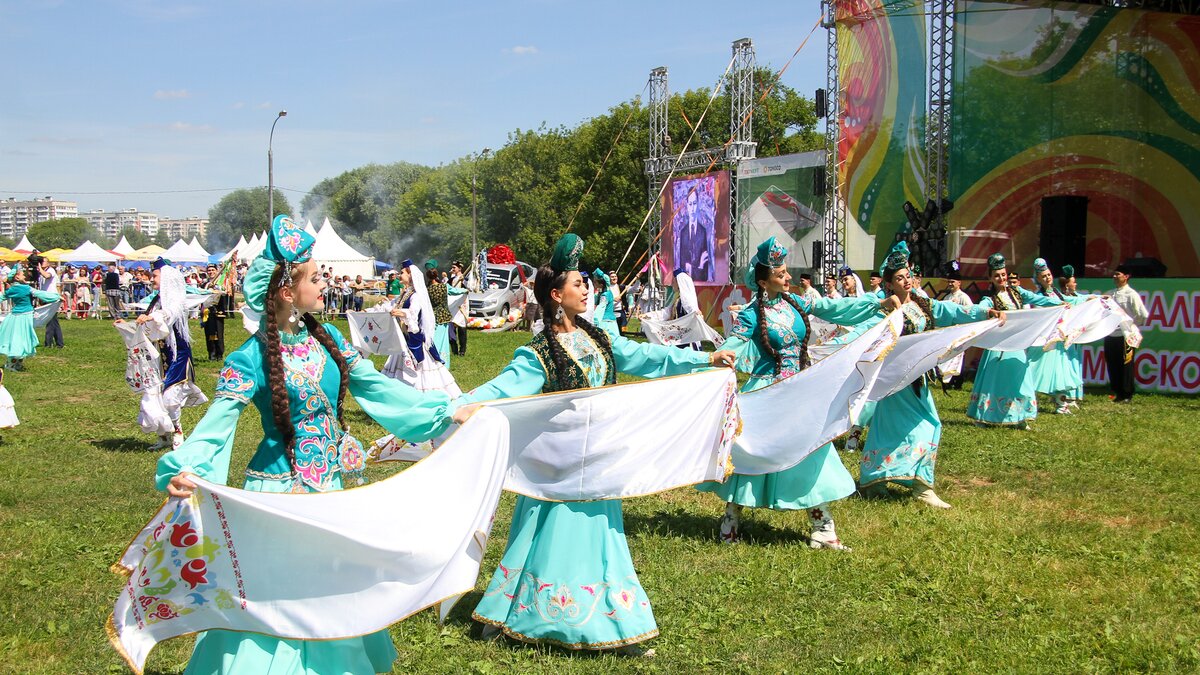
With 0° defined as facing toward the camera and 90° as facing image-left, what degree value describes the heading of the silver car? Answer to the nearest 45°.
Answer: approximately 45°

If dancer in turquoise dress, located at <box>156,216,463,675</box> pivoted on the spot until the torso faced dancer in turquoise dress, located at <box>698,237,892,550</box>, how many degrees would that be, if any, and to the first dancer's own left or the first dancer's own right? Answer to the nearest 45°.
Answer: approximately 90° to the first dancer's own left

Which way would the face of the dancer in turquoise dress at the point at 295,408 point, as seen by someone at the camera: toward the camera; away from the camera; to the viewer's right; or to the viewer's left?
to the viewer's right

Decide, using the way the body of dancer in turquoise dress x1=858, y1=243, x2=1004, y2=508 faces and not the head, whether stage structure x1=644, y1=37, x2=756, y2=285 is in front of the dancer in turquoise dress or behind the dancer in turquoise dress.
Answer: behind

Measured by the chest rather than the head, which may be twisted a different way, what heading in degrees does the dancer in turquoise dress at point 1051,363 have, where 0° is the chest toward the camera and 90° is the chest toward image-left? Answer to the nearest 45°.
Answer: approximately 315°

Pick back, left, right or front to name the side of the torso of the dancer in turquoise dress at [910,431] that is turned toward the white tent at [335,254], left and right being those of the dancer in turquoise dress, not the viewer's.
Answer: back

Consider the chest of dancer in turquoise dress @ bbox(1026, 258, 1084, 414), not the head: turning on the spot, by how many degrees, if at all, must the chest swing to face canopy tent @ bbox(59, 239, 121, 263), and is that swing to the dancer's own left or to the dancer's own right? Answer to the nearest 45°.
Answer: approximately 180°

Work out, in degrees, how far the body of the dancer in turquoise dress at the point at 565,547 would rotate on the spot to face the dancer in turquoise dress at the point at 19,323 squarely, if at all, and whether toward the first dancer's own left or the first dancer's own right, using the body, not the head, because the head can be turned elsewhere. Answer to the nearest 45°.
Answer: approximately 180°

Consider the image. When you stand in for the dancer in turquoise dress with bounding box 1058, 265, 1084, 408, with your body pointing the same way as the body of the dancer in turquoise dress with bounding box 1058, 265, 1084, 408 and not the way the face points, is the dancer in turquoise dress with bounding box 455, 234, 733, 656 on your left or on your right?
on your right
